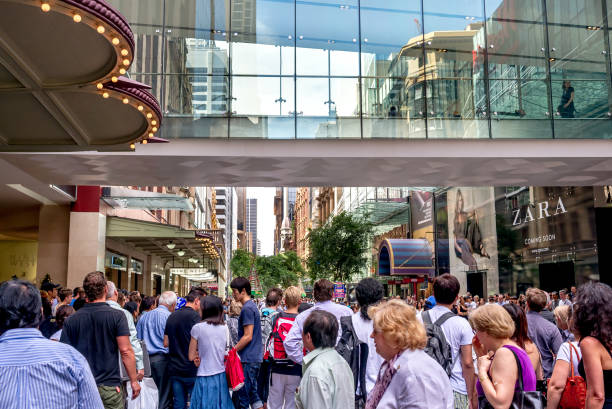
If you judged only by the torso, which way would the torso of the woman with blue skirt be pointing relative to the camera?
away from the camera

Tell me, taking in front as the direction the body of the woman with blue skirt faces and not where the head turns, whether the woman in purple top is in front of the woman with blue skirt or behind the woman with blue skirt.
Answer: behind

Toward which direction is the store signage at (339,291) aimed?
toward the camera

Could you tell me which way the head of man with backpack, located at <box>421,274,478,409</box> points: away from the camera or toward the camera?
away from the camera

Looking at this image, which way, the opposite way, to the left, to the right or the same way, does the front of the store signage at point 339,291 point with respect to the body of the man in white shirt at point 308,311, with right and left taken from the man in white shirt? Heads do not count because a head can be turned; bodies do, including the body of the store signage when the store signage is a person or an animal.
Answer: the opposite way

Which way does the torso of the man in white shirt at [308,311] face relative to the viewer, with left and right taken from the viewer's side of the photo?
facing away from the viewer

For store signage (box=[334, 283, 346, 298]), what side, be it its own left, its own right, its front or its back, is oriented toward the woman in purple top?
front

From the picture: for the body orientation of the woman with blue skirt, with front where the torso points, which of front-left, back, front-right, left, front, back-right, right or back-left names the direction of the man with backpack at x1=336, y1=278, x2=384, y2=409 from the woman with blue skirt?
back-right

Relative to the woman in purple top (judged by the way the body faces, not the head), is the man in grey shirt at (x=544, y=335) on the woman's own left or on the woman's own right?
on the woman's own right

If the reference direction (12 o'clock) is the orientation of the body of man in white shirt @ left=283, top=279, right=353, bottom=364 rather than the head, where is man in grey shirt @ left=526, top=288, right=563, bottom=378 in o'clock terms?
The man in grey shirt is roughly at 3 o'clock from the man in white shirt.

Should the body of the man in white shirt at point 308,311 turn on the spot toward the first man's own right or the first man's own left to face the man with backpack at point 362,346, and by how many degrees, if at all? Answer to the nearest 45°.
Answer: approximately 135° to the first man's own right

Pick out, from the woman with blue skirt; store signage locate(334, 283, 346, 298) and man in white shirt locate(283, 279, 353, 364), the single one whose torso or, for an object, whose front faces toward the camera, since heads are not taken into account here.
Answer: the store signage
